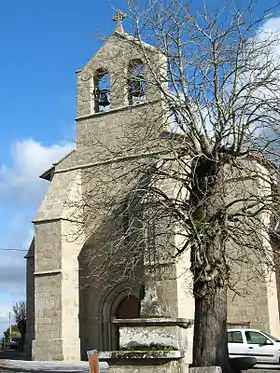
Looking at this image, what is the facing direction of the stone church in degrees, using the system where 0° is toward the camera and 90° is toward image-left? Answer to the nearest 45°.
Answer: approximately 45°

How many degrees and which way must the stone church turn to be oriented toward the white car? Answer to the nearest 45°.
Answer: approximately 90° to its left
